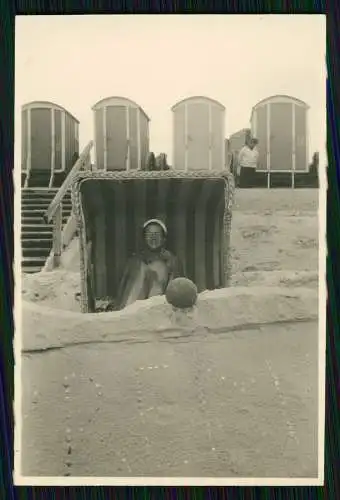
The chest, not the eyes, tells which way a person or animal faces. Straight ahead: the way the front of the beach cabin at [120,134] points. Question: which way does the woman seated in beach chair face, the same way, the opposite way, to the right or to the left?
the same way

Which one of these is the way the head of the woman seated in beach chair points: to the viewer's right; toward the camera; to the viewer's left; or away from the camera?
toward the camera

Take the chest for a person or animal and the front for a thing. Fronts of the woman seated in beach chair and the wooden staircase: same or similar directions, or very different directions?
same or similar directions

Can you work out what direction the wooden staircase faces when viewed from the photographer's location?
facing the viewer

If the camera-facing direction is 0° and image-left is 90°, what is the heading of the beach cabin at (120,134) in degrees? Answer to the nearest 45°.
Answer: approximately 0°
